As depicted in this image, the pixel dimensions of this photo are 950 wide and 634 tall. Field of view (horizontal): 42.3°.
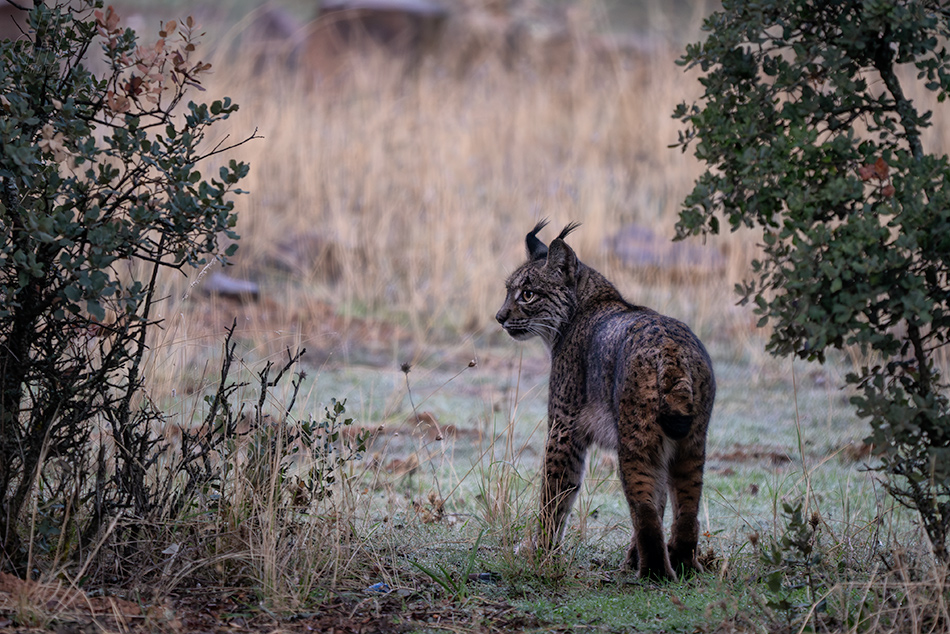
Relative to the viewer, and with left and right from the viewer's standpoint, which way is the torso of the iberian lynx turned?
facing away from the viewer and to the left of the viewer

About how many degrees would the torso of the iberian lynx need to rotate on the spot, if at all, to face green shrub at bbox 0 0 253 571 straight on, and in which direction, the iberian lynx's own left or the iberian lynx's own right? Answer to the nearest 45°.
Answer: approximately 90° to the iberian lynx's own left
